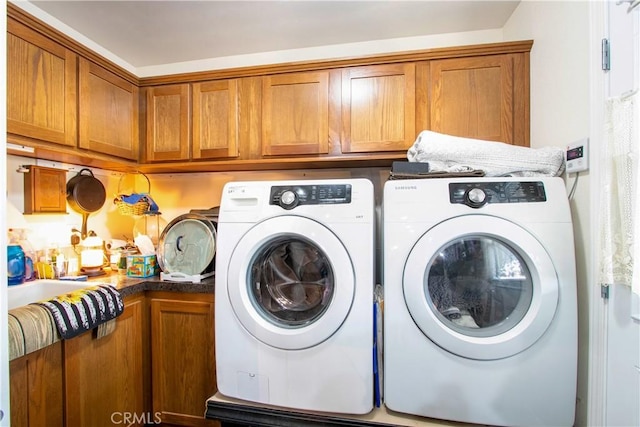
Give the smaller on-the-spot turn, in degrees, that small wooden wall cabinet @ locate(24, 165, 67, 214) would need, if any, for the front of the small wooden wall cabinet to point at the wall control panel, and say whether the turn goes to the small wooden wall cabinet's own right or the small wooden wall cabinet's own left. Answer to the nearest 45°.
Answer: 0° — it already faces it

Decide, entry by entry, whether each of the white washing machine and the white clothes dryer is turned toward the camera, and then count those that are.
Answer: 2

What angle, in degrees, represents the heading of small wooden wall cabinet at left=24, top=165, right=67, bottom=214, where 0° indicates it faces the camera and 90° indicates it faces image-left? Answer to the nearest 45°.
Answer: approximately 315°

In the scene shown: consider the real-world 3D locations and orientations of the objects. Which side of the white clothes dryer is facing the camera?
front

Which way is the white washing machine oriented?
toward the camera

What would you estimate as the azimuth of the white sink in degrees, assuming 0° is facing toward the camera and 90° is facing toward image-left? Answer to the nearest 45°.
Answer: approximately 315°
